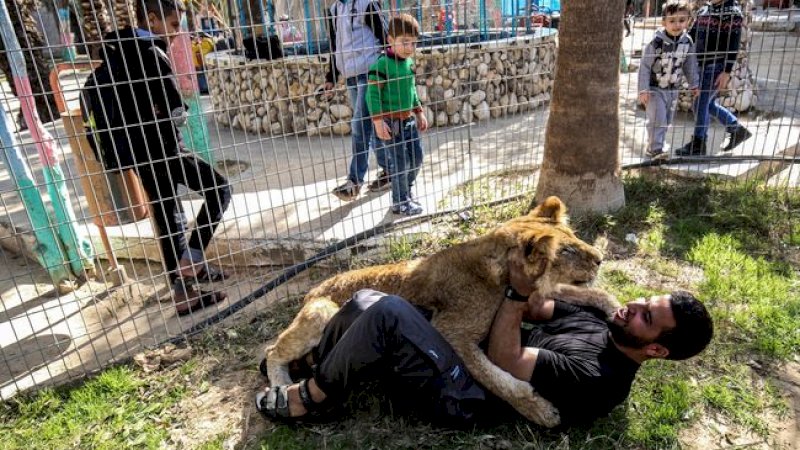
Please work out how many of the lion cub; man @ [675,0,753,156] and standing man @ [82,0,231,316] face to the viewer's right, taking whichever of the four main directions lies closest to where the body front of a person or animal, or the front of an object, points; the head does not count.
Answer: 2

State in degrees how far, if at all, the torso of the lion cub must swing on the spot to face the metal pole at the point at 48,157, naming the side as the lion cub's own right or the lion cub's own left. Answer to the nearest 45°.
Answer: approximately 135° to the lion cub's own left

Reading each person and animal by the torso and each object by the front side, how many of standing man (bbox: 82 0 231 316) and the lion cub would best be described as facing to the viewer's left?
0

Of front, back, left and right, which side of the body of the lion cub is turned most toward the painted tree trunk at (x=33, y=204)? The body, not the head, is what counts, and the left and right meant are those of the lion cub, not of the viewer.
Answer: back

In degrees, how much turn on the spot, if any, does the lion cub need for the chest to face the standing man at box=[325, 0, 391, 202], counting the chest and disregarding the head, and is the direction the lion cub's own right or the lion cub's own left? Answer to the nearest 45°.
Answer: approximately 90° to the lion cub's own left

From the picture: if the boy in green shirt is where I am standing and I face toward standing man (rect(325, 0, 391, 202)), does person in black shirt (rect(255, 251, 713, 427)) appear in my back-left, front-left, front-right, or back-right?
back-left

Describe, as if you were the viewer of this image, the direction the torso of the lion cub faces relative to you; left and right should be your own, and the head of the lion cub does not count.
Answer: facing to the right of the viewer

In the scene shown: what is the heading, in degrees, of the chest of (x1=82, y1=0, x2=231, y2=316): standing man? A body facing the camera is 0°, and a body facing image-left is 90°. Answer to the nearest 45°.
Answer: approximately 270°
